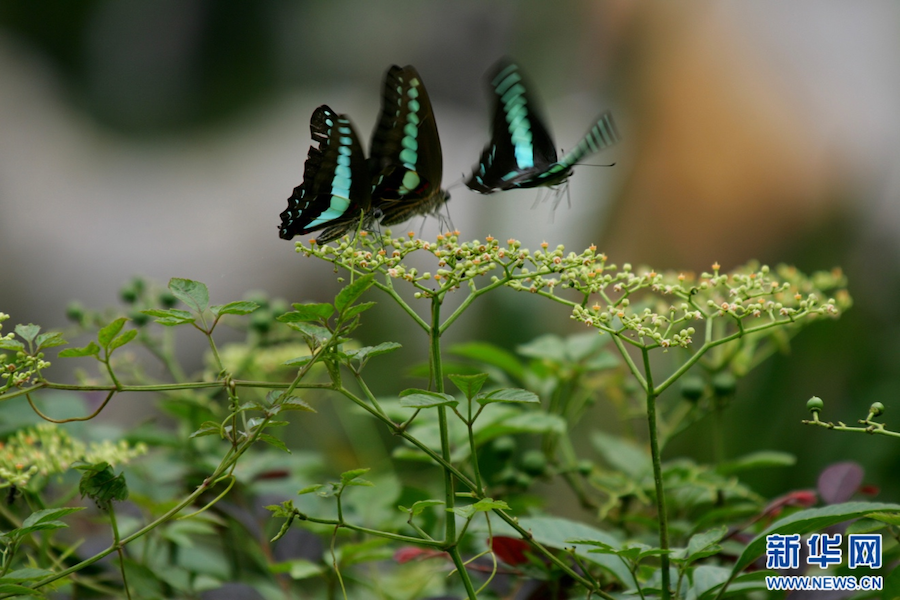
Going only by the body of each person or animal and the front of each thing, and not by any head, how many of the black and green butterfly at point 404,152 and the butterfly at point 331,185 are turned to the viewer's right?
2

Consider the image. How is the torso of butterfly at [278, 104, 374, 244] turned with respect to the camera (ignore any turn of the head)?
to the viewer's right

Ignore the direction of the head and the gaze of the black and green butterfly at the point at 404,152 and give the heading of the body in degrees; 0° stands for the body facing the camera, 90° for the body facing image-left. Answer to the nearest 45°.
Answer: approximately 270°
